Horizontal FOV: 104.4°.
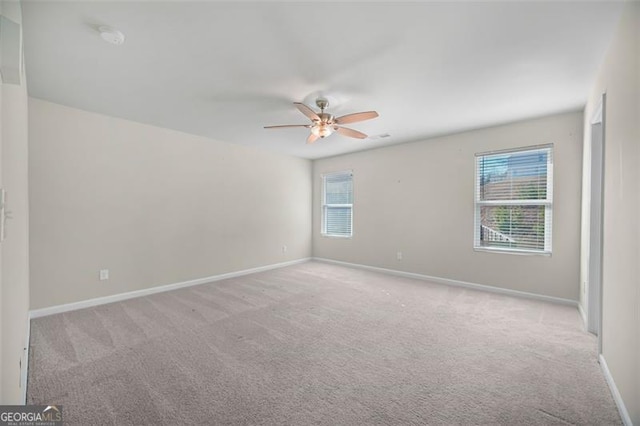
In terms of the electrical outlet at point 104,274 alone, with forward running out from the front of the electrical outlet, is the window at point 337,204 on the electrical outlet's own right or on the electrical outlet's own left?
on the electrical outlet's own left

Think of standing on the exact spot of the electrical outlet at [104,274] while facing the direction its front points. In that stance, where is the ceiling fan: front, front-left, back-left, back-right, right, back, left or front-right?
front-left

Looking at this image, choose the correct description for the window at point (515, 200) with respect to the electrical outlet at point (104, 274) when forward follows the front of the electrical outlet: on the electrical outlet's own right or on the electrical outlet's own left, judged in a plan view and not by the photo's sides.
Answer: on the electrical outlet's own left
